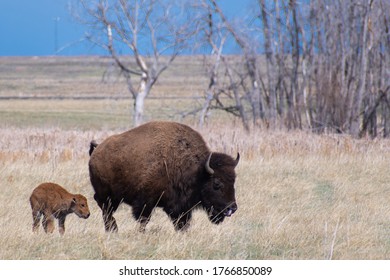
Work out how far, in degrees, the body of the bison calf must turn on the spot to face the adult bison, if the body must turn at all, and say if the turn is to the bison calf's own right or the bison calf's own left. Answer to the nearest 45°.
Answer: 0° — it already faces it

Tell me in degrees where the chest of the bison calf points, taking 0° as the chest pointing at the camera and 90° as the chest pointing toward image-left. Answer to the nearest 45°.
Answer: approximately 270°
